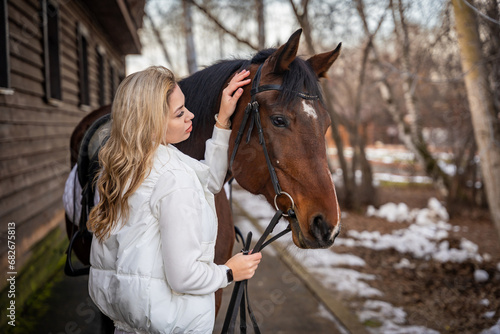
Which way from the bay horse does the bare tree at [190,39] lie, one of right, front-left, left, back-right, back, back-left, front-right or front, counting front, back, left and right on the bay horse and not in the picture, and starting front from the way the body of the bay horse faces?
back-left

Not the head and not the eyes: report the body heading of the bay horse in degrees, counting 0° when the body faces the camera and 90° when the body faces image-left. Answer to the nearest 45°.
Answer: approximately 315°

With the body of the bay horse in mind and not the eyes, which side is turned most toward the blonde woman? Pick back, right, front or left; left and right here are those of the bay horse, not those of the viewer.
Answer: right

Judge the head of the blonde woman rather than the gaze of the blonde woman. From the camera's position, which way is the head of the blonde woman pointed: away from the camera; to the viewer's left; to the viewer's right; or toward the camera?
to the viewer's right

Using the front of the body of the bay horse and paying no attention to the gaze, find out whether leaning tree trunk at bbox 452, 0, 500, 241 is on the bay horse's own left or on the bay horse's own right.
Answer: on the bay horse's own left

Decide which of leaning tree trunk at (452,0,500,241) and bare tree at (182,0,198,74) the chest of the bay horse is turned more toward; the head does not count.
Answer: the leaning tree trunk
